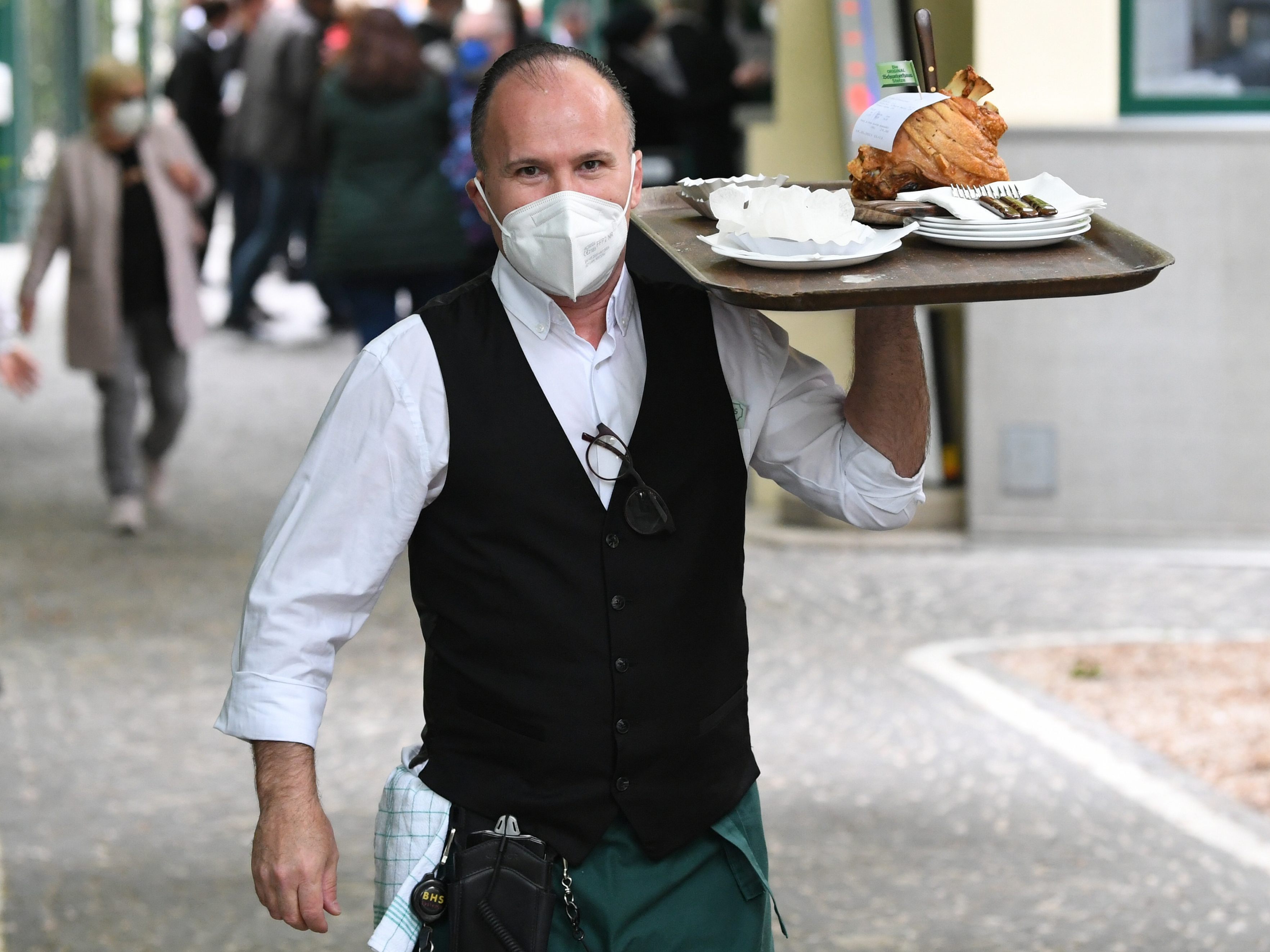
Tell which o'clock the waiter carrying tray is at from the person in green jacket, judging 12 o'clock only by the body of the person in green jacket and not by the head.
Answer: The waiter carrying tray is roughly at 6 o'clock from the person in green jacket.

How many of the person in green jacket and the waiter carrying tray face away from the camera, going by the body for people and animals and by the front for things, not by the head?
1

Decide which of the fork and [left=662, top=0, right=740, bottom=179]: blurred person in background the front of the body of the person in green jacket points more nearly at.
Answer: the blurred person in background

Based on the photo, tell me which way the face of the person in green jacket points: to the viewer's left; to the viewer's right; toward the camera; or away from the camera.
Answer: away from the camera

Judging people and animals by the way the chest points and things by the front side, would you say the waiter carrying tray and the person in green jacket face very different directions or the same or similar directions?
very different directions

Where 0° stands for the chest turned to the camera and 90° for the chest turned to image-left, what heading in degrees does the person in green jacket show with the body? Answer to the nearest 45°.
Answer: approximately 180°

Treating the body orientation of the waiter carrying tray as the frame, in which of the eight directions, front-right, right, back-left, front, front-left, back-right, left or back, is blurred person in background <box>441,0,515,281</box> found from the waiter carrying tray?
back

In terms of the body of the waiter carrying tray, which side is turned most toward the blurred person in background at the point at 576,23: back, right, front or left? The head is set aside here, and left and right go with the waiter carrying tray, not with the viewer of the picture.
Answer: back
